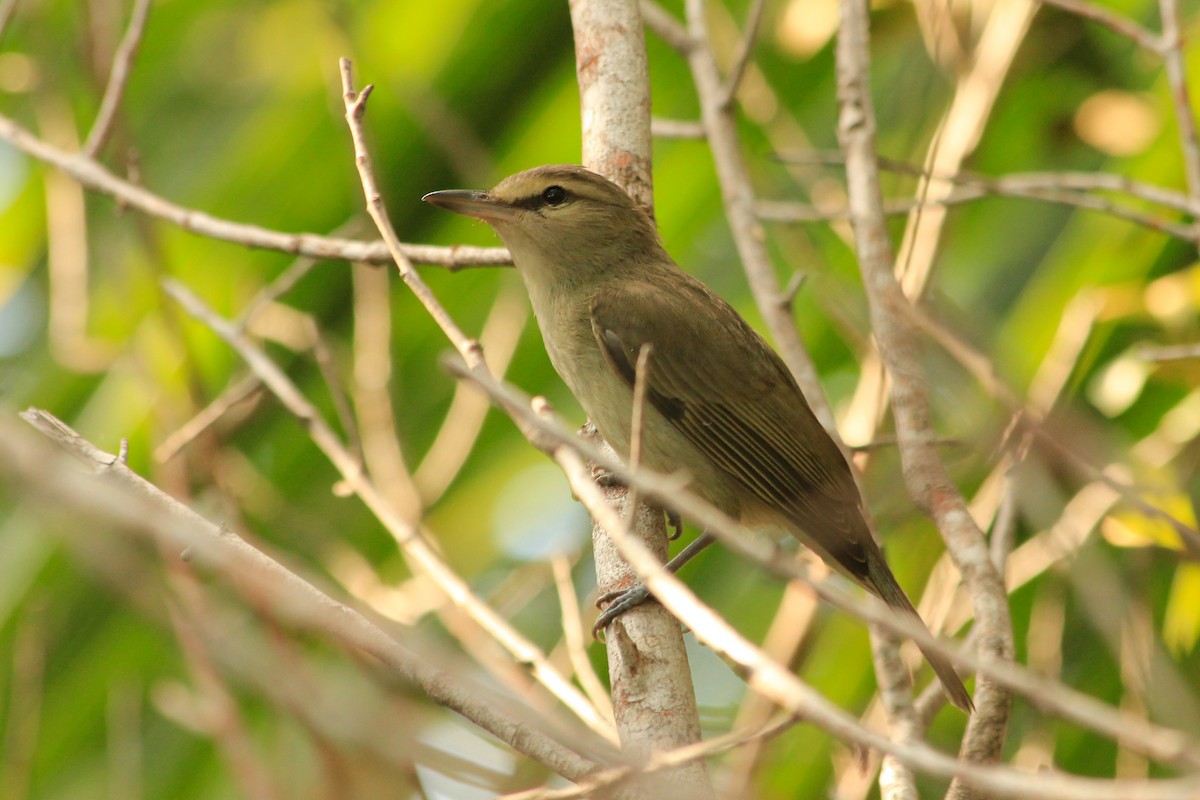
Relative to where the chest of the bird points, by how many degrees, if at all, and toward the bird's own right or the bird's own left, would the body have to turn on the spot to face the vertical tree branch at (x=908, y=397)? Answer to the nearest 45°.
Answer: approximately 135° to the bird's own left

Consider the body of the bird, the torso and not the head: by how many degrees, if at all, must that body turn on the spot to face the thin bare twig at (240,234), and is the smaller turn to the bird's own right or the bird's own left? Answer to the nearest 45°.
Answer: approximately 45° to the bird's own left

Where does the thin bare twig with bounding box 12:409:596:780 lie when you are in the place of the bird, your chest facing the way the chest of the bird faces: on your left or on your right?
on your left

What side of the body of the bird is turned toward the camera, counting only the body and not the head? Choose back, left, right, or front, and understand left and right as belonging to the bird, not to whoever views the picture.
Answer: left
